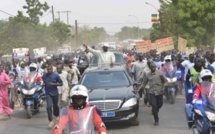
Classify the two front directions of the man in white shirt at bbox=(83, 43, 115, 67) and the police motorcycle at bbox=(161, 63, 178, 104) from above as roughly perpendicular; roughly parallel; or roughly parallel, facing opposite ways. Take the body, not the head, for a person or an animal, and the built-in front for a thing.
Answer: roughly parallel

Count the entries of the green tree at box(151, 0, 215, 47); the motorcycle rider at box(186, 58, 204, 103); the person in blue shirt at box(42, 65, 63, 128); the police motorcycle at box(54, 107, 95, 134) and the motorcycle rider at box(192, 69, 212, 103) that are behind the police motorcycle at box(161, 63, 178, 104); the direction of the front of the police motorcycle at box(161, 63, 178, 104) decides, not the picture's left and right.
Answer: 1

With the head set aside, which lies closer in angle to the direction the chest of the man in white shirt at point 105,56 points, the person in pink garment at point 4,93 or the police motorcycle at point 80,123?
the police motorcycle

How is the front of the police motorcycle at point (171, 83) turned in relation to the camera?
facing the viewer

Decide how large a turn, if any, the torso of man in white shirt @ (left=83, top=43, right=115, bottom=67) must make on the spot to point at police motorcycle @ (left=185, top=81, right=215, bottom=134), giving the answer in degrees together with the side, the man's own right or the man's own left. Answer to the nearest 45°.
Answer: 0° — they already face it

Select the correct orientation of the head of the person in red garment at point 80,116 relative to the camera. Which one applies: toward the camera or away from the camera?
toward the camera

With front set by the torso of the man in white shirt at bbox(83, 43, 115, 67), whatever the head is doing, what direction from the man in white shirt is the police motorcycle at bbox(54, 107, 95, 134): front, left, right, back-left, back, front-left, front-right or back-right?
front

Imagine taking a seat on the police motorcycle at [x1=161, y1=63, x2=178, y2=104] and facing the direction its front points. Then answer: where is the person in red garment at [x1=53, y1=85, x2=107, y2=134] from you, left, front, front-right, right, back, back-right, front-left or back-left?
front

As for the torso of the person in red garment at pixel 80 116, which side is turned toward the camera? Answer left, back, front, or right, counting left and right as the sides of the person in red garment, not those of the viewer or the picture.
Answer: front

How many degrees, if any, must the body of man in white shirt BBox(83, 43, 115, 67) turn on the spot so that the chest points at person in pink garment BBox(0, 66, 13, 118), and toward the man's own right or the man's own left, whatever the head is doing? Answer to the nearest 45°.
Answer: approximately 90° to the man's own right

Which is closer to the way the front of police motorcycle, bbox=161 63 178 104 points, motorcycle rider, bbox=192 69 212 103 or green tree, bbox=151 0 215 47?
the motorcycle rider

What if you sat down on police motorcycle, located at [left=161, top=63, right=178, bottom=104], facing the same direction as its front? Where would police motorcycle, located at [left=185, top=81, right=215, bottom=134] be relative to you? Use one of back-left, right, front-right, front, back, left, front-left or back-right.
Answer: front
